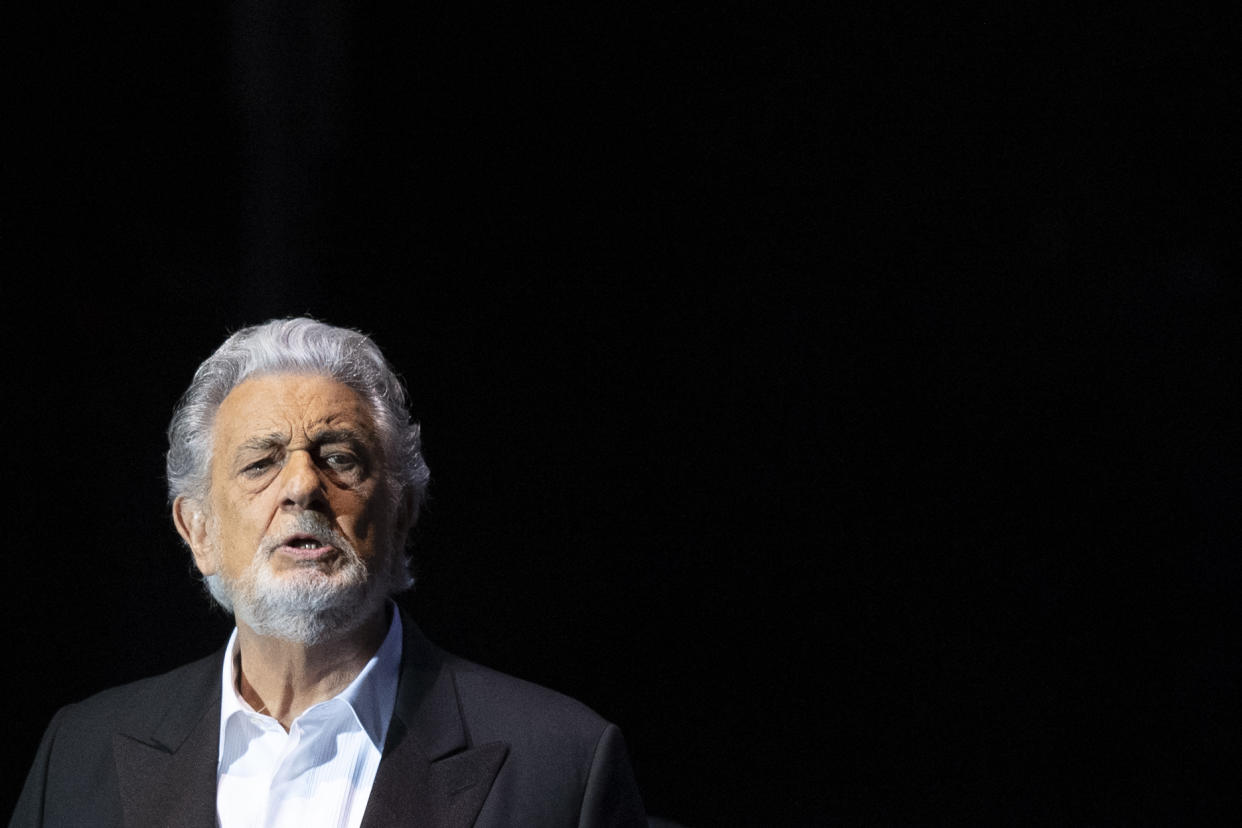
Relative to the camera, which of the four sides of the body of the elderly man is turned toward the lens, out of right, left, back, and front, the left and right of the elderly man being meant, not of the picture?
front
